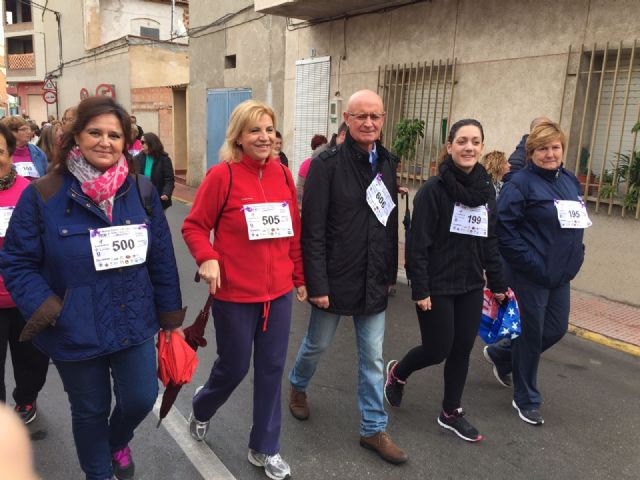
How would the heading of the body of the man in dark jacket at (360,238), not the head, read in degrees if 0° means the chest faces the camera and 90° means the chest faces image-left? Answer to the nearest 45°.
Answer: approximately 315°

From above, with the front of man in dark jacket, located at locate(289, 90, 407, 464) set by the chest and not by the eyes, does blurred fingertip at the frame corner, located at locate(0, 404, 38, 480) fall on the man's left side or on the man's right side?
on the man's right side

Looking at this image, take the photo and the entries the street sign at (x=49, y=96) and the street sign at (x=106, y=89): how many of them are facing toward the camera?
2

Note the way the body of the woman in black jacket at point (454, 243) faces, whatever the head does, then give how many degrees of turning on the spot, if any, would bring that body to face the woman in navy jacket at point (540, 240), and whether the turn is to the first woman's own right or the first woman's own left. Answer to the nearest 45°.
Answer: approximately 90° to the first woman's own left

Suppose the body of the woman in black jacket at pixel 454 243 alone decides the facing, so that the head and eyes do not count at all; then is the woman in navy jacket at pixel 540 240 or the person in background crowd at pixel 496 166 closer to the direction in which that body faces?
the woman in navy jacket

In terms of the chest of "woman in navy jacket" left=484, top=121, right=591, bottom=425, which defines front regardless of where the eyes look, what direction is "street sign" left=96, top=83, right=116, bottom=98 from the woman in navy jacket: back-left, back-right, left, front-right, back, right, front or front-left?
back
